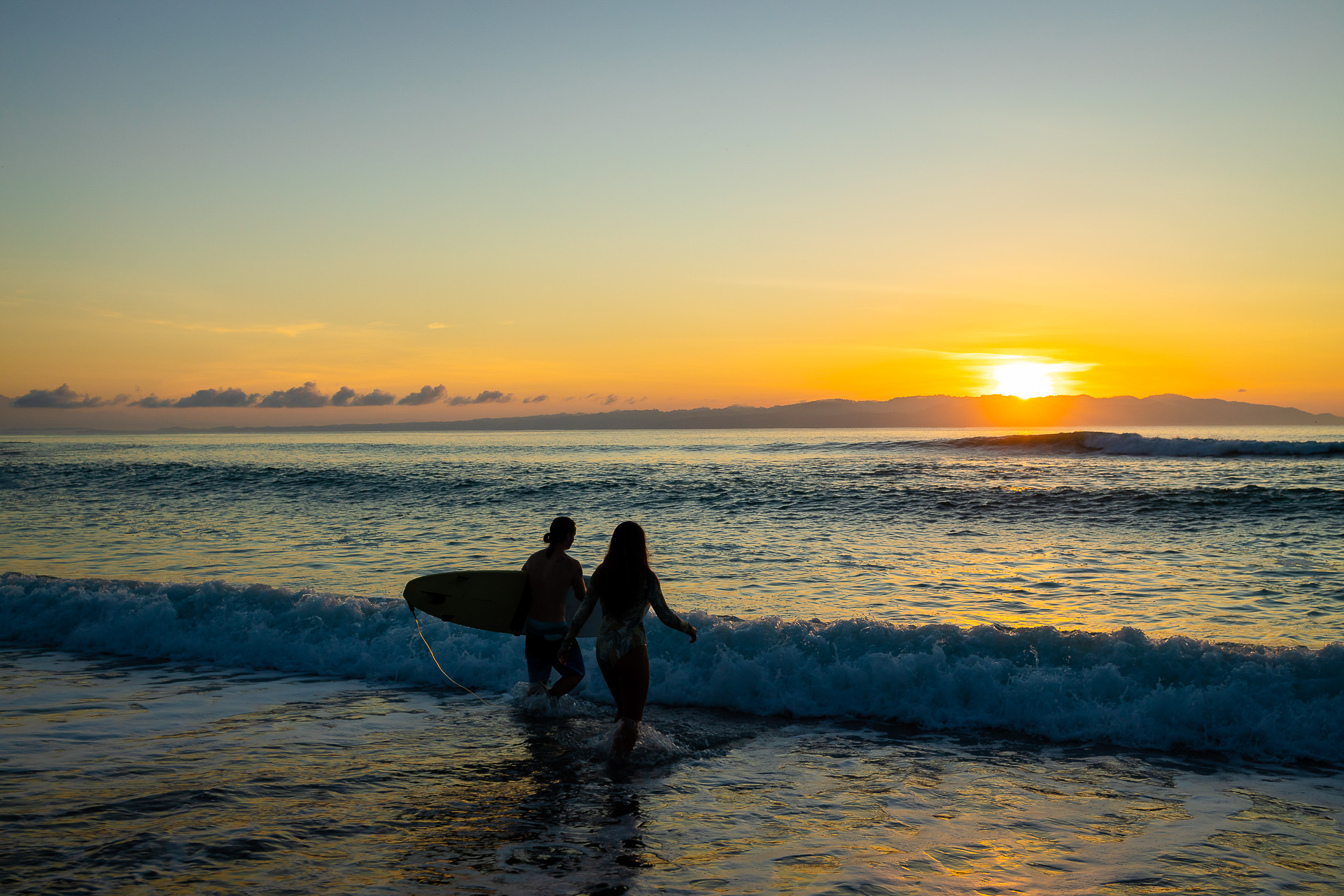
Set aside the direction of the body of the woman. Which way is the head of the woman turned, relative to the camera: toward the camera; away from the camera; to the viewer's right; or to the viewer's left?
away from the camera

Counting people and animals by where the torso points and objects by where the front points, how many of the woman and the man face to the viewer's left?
0

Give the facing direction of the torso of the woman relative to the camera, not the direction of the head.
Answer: away from the camera

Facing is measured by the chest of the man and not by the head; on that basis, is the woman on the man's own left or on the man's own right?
on the man's own right

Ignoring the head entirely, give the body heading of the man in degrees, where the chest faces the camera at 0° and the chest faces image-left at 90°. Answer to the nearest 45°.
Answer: approximately 225°
